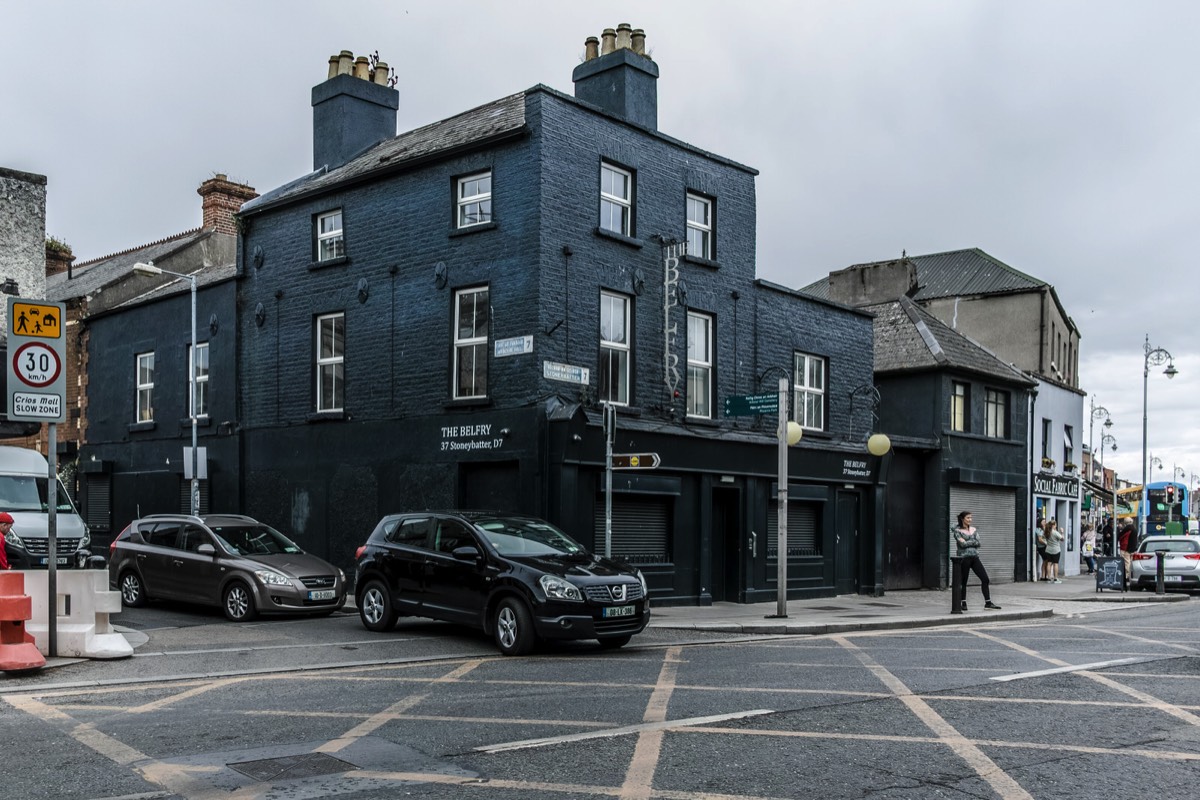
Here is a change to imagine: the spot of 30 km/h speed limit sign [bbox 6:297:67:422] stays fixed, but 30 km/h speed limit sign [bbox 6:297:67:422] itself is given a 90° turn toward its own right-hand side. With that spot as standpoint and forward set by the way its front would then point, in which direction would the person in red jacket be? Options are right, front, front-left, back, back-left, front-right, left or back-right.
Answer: right

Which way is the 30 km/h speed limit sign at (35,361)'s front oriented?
toward the camera

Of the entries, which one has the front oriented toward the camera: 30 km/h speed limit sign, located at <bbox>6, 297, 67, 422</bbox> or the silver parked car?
the 30 km/h speed limit sign

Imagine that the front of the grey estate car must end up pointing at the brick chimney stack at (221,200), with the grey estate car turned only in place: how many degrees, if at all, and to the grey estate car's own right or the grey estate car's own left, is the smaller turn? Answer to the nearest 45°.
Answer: approximately 135° to the grey estate car's own left

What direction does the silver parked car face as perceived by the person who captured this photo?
facing away from the viewer

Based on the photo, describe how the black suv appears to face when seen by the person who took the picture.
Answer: facing the viewer and to the right of the viewer

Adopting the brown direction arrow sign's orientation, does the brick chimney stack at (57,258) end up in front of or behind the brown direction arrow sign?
behind

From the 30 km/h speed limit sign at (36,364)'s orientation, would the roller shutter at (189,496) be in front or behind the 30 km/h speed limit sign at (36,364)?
behind

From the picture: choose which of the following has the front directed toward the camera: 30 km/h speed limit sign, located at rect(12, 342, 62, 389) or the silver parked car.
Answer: the 30 km/h speed limit sign

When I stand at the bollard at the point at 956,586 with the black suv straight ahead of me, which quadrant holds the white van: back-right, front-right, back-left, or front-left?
front-right
